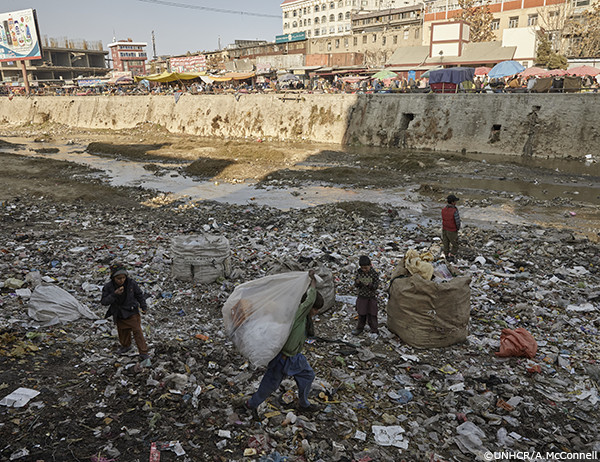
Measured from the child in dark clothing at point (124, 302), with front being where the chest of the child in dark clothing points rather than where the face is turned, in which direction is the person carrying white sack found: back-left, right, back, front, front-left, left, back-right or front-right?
front-left

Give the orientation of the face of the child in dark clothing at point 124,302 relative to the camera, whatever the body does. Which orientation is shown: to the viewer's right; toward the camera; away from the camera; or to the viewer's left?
toward the camera

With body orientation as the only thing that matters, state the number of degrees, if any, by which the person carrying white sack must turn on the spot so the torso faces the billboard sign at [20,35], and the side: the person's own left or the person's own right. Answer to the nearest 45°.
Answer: approximately 135° to the person's own left

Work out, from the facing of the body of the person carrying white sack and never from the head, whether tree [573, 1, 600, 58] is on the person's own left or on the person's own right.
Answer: on the person's own left

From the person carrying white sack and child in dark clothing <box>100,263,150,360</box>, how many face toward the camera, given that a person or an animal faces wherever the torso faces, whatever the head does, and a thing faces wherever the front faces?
1

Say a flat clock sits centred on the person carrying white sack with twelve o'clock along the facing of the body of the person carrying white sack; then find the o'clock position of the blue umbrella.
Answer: The blue umbrella is roughly at 10 o'clock from the person carrying white sack.

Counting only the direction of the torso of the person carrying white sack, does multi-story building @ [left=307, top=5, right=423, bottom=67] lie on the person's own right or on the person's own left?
on the person's own left

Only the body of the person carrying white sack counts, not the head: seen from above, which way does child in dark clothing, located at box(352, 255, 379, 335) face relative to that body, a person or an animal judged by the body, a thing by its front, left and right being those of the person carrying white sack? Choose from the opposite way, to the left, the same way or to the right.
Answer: to the right

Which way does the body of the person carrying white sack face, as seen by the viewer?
to the viewer's right

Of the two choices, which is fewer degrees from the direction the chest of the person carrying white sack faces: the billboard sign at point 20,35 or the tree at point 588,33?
the tree

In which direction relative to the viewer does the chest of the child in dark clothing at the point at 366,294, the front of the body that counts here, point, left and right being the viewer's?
facing the viewer

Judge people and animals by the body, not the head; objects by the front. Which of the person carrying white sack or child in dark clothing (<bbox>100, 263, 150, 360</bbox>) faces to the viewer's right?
the person carrying white sack

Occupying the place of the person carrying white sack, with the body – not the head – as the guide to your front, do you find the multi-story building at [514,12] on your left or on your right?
on your left

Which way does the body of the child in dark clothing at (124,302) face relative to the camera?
toward the camera

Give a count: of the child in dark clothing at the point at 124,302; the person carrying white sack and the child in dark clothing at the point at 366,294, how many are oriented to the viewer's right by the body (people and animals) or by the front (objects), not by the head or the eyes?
1

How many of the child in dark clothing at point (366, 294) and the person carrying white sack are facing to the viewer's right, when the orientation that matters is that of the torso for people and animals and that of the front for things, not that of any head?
1

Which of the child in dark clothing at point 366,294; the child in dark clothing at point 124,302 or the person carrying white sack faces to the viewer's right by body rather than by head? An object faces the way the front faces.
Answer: the person carrying white sack
